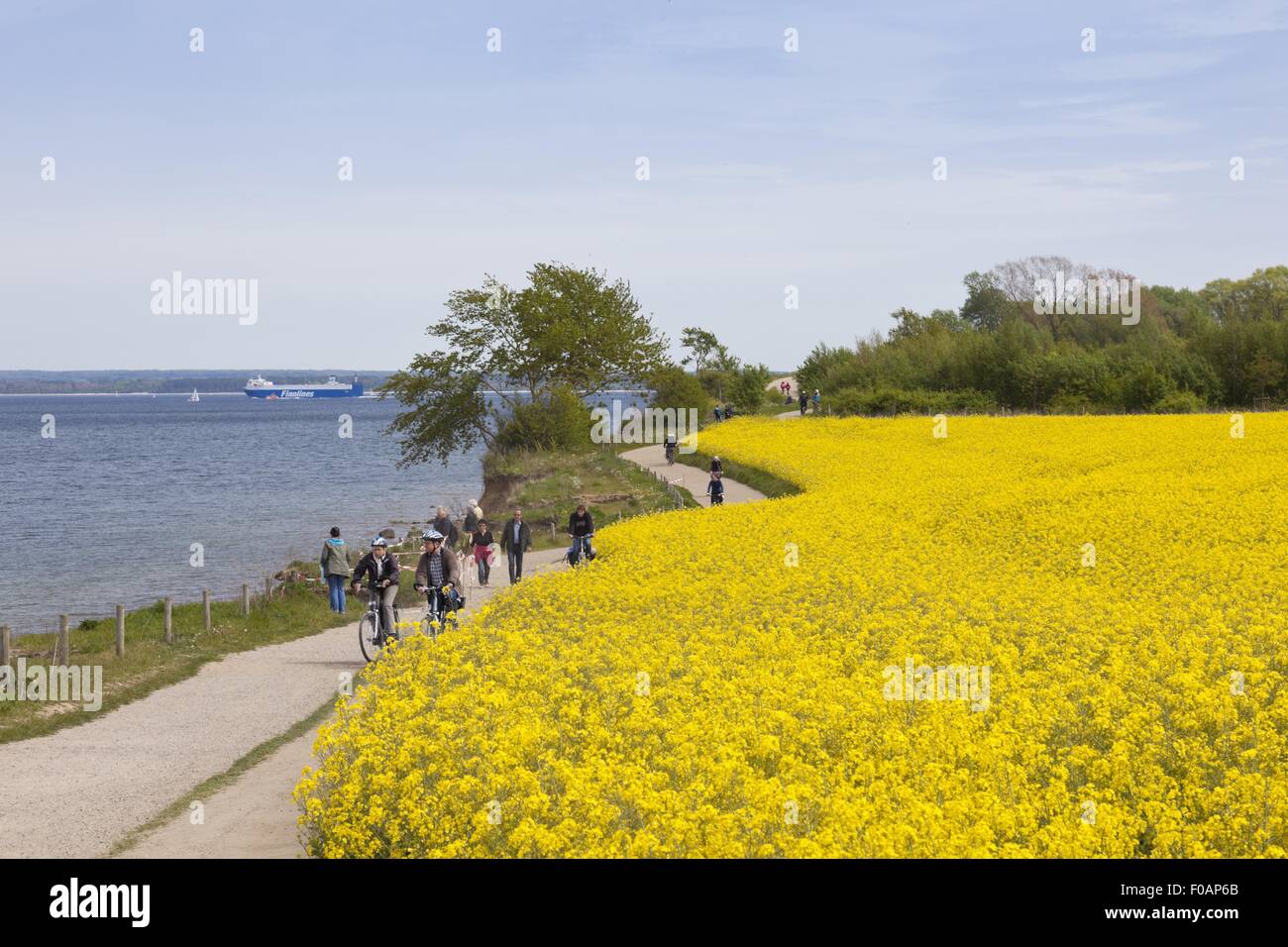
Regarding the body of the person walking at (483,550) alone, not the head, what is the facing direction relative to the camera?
toward the camera

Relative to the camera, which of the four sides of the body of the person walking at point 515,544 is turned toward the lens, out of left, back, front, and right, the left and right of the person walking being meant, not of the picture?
front

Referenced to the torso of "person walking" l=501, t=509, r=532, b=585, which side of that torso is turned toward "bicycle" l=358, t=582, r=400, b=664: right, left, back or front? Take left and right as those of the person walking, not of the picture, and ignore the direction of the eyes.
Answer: front

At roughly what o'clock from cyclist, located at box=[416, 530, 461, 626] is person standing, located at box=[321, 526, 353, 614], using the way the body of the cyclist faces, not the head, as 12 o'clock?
The person standing is roughly at 4 o'clock from the cyclist.

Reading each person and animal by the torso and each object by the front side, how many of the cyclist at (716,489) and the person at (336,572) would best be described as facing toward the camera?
1

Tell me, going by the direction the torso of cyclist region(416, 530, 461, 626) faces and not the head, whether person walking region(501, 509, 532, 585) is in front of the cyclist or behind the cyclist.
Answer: behind

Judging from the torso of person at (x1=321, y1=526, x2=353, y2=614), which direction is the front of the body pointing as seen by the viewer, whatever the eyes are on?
away from the camera

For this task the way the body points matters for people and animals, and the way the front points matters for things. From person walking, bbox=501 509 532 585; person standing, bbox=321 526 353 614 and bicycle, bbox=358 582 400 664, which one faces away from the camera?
person standing, bbox=321 526 353 614

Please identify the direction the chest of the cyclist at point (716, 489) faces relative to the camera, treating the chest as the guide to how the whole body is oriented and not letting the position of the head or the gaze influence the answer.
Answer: toward the camera

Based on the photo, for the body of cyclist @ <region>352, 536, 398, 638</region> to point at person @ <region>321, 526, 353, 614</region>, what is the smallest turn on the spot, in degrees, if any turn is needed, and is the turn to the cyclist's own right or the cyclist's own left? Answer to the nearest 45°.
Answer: approximately 135° to the cyclist's own right

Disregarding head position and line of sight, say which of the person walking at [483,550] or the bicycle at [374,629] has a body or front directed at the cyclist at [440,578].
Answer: the person walking

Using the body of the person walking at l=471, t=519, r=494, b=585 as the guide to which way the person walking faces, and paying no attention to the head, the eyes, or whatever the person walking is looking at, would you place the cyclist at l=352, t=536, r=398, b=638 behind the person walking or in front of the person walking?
in front

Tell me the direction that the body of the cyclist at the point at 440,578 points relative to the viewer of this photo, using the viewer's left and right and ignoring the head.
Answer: facing the viewer and to the left of the viewer

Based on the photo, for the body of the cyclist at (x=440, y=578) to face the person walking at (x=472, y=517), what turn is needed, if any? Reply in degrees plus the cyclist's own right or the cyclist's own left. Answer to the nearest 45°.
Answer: approximately 135° to the cyclist's own right
